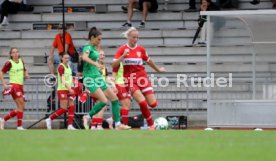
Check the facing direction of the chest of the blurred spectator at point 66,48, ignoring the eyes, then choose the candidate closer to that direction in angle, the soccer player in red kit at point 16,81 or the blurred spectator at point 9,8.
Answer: the soccer player in red kit

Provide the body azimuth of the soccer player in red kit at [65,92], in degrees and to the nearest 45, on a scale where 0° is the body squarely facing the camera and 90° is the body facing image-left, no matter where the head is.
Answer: approximately 315°

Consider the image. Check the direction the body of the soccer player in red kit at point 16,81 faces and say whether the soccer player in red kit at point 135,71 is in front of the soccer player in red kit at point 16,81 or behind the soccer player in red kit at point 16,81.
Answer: in front

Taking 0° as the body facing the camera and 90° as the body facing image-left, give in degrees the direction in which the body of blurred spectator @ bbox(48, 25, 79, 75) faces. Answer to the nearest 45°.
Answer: approximately 0°
